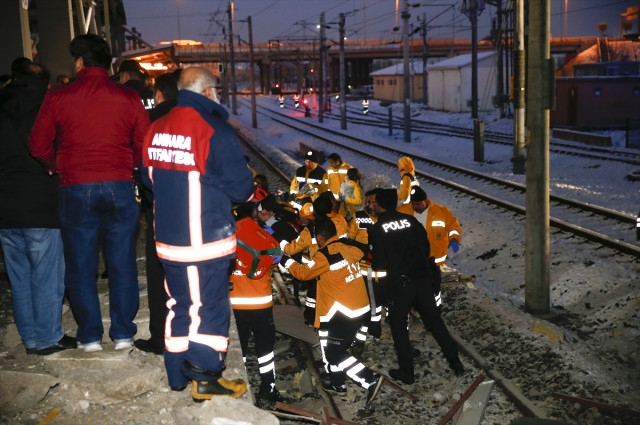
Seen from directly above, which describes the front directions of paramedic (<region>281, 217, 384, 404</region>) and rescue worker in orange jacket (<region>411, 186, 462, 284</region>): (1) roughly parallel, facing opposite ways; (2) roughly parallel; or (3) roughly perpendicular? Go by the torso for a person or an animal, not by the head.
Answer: roughly perpendicular

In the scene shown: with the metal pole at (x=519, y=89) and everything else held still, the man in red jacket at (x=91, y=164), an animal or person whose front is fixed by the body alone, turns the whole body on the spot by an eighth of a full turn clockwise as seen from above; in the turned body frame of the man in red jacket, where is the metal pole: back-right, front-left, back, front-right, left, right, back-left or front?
front

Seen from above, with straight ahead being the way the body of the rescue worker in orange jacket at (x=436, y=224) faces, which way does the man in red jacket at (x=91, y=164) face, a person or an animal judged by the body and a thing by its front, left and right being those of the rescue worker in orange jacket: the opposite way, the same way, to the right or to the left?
the opposite way

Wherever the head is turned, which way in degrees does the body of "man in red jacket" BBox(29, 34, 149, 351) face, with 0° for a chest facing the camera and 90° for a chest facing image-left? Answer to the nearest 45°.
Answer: approximately 180°

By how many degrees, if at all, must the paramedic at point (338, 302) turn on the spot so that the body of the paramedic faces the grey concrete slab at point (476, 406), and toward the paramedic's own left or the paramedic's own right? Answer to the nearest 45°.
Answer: approximately 180°

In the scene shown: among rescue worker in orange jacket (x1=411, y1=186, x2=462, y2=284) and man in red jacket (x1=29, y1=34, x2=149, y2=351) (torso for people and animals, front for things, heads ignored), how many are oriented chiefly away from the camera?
1

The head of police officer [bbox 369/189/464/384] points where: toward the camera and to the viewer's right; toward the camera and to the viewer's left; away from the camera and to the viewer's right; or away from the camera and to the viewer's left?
away from the camera and to the viewer's left

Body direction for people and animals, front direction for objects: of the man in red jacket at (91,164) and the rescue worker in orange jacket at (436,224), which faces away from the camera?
the man in red jacket

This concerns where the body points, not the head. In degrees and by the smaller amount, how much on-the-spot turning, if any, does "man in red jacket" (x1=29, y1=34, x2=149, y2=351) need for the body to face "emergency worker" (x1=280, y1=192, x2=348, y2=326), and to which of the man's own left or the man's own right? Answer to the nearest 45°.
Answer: approximately 45° to the man's own right

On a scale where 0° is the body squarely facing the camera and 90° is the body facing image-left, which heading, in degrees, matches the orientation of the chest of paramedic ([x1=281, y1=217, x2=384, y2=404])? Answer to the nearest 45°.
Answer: approximately 135°

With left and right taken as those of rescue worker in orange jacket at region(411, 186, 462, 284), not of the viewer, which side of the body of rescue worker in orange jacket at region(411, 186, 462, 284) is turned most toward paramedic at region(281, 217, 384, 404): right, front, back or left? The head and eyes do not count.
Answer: front

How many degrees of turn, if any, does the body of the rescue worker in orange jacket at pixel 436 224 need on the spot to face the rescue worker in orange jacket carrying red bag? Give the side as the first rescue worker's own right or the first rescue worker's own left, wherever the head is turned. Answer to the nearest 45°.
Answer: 0° — they already face them

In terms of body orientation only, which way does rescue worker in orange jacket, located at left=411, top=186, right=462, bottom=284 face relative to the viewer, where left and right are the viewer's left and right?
facing the viewer and to the left of the viewer

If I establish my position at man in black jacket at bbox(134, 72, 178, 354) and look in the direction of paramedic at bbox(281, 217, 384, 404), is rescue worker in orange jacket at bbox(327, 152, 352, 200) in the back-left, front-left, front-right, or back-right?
front-left

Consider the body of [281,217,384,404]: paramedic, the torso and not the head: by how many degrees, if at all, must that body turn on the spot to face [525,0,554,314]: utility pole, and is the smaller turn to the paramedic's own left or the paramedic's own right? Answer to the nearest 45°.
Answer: approximately 90° to the paramedic's own right
